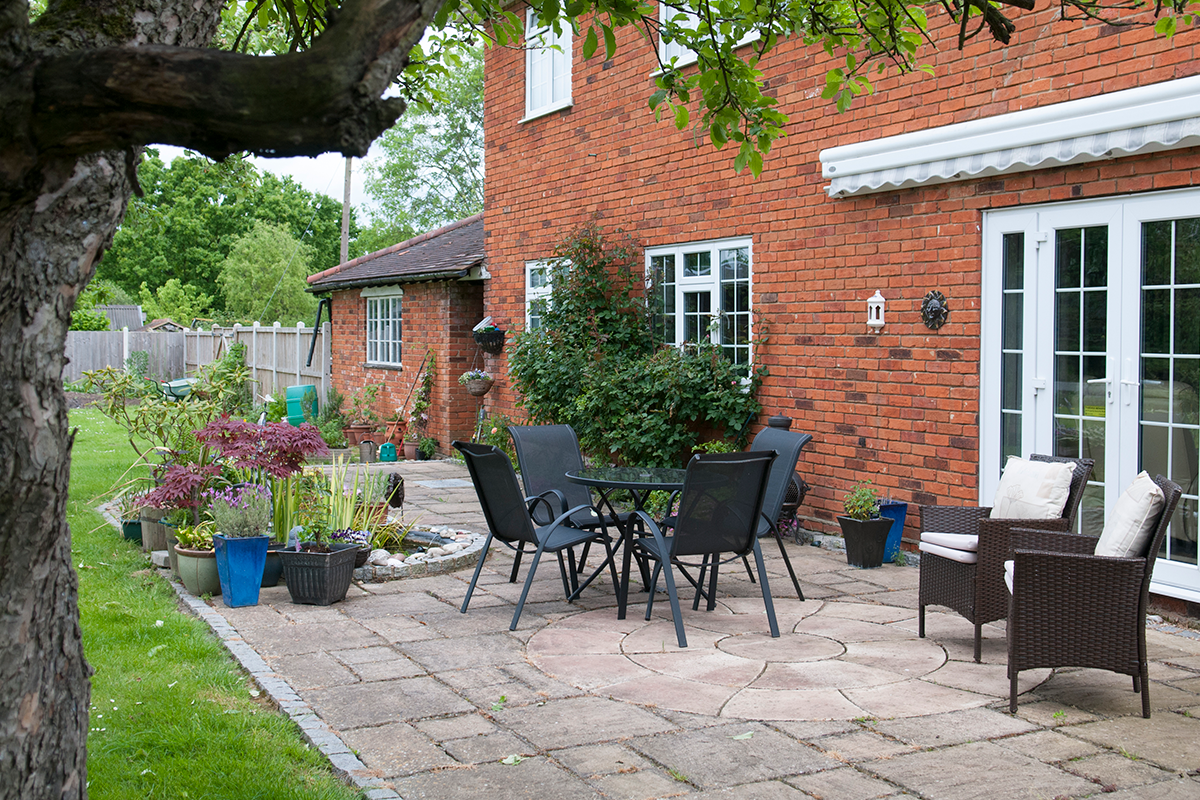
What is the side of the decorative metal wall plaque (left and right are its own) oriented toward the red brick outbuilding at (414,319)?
right

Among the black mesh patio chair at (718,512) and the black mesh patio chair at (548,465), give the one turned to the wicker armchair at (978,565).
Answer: the black mesh patio chair at (548,465)

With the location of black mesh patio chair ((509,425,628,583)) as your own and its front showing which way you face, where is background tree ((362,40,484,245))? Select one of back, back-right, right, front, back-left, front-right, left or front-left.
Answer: back-left

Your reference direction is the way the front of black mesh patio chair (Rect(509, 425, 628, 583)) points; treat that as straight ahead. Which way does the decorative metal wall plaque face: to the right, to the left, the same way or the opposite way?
to the right

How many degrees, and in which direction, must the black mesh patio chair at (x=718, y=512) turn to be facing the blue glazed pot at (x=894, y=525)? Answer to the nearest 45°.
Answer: approximately 90° to its right

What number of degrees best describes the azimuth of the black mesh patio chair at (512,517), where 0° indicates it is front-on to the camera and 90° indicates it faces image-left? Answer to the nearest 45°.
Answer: approximately 225°

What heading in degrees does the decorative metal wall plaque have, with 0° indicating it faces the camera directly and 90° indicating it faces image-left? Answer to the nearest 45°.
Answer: approximately 45°

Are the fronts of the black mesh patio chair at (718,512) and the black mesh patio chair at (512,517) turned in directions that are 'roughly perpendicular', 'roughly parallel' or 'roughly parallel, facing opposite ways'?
roughly perpendicular

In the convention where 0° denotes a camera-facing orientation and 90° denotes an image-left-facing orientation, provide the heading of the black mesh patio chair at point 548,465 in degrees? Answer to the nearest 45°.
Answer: approximately 315°

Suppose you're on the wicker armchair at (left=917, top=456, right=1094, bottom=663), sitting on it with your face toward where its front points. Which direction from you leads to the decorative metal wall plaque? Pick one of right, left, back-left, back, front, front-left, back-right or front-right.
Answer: back-right

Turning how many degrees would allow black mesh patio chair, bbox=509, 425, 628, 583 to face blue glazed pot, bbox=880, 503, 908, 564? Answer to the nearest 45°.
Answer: approximately 45° to its left

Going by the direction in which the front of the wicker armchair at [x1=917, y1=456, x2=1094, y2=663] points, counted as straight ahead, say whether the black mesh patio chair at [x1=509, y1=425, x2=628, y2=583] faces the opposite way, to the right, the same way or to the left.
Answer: to the left

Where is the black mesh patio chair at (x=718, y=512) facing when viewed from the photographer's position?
facing away from the viewer and to the left of the viewer
